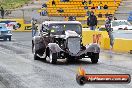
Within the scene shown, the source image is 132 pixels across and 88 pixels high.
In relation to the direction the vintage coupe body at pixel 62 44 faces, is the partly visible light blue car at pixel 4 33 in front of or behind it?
behind

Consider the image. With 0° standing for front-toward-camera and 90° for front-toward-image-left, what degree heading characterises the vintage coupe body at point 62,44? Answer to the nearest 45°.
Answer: approximately 315°

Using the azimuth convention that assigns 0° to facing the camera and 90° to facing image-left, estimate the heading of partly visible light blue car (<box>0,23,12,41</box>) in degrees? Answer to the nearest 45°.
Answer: approximately 315°
